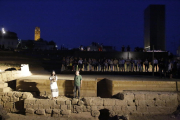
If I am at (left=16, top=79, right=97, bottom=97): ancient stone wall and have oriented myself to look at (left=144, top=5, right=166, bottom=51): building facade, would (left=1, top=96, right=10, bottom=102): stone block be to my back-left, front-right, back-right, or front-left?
back-left

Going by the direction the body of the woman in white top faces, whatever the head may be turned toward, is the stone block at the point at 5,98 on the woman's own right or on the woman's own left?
on the woman's own right

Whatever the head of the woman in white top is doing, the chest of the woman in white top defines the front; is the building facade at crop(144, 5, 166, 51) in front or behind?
behind

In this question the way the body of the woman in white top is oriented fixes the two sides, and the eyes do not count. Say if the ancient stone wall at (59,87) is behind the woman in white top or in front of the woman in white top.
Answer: behind

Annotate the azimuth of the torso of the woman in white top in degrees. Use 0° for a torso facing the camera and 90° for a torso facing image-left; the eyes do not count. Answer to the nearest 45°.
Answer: approximately 0°

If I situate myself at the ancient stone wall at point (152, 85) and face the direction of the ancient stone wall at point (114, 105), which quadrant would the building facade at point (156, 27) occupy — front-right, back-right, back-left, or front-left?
back-right

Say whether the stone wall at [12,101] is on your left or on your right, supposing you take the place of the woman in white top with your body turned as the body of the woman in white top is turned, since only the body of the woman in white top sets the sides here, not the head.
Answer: on your right

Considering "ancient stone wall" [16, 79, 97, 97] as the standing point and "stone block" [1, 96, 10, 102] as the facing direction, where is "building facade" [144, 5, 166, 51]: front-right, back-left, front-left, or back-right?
back-right

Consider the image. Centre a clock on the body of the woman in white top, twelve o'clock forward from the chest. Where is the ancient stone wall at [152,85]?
The ancient stone wall is roughly at 9 o'clock from the woman in white top.
